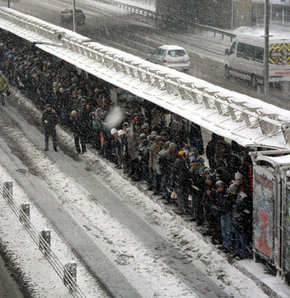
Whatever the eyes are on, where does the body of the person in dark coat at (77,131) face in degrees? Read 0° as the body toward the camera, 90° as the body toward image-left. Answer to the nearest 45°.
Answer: approximately 45°

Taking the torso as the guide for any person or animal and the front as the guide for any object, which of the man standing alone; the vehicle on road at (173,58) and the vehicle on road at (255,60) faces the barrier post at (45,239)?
the man standing alone

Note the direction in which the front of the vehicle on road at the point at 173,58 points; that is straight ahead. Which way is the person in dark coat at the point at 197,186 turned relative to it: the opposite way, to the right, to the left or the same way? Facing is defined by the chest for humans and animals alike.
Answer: to the left

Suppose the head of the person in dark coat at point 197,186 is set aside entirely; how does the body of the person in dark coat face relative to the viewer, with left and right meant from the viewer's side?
facing the viewer and to the left of the viewer

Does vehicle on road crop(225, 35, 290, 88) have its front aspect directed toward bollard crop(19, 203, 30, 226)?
no

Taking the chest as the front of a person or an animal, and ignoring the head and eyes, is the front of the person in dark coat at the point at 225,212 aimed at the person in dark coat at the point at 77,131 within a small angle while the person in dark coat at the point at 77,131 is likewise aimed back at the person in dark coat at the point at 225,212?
no

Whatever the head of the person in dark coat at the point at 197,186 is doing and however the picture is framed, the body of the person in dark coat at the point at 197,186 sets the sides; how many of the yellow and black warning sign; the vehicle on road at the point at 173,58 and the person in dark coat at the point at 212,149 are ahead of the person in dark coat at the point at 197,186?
0

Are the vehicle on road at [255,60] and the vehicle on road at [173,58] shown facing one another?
no

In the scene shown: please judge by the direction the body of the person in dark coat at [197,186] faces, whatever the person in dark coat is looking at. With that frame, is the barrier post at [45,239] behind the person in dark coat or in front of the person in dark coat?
in front

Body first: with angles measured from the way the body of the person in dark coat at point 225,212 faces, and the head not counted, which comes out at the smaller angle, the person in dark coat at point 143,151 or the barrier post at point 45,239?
the barrier post

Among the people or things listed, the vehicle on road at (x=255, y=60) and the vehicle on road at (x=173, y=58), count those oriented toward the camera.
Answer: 0

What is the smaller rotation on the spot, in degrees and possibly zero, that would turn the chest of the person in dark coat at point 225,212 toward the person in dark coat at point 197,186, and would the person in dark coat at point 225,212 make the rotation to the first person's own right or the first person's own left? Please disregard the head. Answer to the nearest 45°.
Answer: approximately 135° to the first person's own right

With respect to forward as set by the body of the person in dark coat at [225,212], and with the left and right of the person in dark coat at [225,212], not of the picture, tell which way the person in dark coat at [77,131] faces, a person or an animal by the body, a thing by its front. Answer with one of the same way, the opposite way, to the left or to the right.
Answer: the same way

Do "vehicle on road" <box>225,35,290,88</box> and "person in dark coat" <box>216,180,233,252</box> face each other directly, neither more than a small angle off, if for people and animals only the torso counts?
no

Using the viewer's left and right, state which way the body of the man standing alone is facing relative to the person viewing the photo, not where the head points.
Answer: facing the viewer

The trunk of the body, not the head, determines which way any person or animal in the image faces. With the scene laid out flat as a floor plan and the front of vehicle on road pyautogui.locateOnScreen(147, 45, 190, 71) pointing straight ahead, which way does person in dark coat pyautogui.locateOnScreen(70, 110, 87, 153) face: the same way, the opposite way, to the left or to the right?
to the left

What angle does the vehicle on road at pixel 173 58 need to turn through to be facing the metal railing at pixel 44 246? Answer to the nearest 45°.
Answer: approximately 135° to its left

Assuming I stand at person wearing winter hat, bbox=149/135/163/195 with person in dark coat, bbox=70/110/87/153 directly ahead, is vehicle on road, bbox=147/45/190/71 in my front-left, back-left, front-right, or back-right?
front-right
